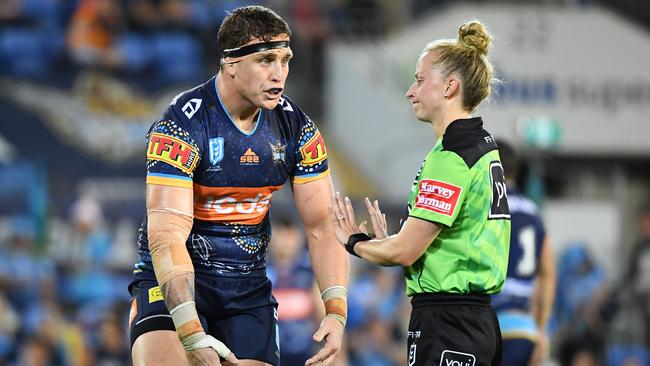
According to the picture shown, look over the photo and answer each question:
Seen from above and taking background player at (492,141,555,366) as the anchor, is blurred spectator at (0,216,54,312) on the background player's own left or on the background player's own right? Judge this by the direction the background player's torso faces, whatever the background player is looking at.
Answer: on the background player's own left

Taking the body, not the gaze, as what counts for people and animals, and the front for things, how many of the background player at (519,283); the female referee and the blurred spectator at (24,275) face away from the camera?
1

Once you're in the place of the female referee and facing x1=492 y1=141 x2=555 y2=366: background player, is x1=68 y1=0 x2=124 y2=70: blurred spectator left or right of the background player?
left

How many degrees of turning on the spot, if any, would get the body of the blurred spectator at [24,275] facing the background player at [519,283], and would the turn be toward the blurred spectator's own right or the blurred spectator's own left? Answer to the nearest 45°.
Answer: approximately 45° to the blurred spectator's own left

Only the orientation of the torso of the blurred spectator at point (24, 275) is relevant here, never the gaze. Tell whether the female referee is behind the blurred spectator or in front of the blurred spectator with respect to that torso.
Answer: in front

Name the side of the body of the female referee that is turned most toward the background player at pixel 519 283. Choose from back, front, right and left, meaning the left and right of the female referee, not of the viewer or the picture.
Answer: right

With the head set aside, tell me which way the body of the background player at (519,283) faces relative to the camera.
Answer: away from the camera

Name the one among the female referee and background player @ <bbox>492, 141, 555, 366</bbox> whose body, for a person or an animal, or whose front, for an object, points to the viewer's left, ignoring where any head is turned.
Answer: the female referee

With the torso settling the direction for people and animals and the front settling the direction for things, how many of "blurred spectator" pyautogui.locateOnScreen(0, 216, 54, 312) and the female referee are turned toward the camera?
1

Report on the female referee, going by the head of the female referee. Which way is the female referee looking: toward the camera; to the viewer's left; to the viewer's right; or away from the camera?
to the viewer's left

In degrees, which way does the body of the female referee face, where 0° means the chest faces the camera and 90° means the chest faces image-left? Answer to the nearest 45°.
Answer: approximately 90°

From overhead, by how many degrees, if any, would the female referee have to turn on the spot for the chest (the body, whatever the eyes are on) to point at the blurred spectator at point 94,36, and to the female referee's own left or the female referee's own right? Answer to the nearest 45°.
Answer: approximately 45° to the female referee's own right

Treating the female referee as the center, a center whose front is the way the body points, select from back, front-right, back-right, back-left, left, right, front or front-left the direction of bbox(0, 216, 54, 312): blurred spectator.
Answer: front-right
